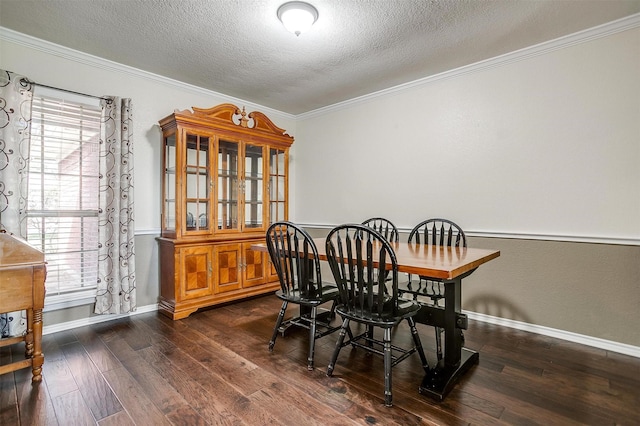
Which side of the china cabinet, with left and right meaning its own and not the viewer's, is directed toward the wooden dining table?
front

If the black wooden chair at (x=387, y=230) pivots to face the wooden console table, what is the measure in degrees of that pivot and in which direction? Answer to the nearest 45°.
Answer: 0° — it already faces it

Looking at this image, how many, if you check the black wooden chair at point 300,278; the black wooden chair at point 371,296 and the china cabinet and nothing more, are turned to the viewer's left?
0

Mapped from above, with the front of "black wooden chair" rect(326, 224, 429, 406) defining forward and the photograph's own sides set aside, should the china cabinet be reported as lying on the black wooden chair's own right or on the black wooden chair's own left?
on the black wooden chair's own left

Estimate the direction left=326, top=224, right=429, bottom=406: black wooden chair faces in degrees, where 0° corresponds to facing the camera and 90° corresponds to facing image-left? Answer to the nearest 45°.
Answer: approximately 225°

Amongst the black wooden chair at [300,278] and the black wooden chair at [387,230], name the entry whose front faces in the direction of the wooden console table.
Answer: the black wooden chair at [387,230]

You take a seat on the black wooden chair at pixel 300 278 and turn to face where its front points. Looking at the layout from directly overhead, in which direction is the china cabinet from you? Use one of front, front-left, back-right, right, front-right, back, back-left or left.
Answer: left

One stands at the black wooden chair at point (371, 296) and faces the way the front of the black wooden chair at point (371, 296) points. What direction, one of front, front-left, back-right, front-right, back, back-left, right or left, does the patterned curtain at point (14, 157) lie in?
back-left

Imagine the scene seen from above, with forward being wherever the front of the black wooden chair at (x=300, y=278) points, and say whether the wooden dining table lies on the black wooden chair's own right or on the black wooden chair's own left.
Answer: on the black wooden chair's own right

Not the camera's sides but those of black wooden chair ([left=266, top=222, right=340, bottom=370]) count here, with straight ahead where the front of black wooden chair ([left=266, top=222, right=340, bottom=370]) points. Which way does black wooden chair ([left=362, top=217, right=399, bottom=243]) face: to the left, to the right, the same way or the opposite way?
the opposite way

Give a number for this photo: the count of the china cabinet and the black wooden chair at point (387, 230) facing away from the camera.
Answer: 0

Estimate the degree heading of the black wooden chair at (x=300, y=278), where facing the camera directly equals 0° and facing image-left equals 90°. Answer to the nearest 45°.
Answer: approximately 225°

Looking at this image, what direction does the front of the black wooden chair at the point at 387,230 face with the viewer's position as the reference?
facing the viewer and to the left of the viewer

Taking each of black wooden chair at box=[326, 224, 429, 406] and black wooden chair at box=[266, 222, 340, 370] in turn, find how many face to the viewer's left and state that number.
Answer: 0

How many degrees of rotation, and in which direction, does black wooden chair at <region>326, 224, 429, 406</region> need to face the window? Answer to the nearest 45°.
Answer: approximately 135° to its left

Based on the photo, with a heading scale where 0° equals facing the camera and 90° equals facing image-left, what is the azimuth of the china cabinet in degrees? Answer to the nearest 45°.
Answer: approximately 315°

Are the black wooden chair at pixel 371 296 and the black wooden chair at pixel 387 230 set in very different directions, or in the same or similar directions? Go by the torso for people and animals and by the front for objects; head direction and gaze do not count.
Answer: very different directions
